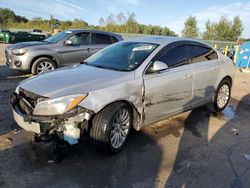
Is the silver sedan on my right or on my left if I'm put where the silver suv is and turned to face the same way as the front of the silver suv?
on my left

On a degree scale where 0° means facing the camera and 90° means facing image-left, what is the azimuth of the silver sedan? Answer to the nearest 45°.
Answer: approximately 45°

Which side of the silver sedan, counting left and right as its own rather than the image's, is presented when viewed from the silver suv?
right

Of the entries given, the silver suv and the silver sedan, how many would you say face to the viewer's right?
0

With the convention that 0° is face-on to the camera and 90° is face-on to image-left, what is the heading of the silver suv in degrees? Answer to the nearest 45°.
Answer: approximately 45°
